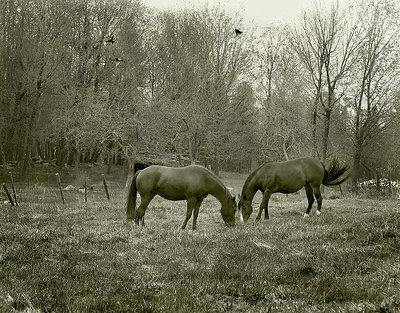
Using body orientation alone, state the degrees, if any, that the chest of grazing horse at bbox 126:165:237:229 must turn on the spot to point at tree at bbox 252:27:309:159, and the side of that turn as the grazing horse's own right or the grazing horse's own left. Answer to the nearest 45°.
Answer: approximately 90° to the grazing horse's own left

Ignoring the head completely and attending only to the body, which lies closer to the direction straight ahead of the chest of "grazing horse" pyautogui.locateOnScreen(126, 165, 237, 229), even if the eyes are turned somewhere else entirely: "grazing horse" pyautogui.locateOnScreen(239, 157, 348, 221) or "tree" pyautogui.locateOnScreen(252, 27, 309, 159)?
the grazing horse

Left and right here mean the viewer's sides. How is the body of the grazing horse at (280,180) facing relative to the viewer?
facing to the left of the viewer

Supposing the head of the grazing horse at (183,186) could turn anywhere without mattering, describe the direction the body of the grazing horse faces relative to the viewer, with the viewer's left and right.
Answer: facing to the right of the viewer

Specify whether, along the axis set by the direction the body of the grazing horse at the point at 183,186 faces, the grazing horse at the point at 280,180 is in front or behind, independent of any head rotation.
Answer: in front

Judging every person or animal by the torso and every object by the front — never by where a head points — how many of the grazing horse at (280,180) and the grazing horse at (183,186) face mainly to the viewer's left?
1

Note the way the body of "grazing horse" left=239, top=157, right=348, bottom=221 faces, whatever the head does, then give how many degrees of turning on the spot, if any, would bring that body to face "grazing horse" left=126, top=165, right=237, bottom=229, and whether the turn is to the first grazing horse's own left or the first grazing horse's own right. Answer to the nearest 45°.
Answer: approximately 45° to the first grazing horse's own left

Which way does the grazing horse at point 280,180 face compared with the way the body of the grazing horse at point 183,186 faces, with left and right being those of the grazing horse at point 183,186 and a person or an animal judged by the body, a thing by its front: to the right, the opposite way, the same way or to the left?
the opposite way

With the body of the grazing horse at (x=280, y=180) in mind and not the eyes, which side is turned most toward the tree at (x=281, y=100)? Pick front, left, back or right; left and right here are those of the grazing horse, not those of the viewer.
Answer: right
